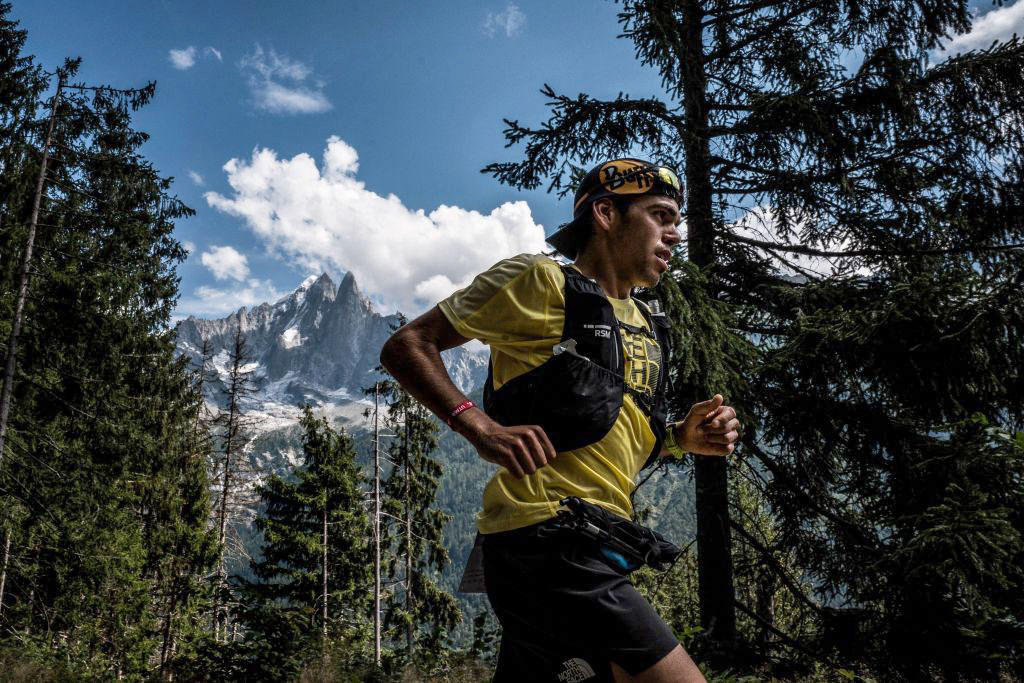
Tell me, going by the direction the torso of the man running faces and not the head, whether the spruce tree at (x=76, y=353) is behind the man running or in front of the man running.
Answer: behind

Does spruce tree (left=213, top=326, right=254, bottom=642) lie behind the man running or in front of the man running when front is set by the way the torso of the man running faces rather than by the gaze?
behind

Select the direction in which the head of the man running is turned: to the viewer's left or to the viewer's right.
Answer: to the viewer's right

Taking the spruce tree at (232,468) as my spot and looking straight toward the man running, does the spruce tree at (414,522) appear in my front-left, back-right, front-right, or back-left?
front-left

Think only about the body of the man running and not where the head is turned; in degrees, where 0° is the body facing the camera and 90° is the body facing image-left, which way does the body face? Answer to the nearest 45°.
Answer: approximately 315°

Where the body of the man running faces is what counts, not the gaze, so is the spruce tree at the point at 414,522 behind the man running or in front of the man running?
behind
